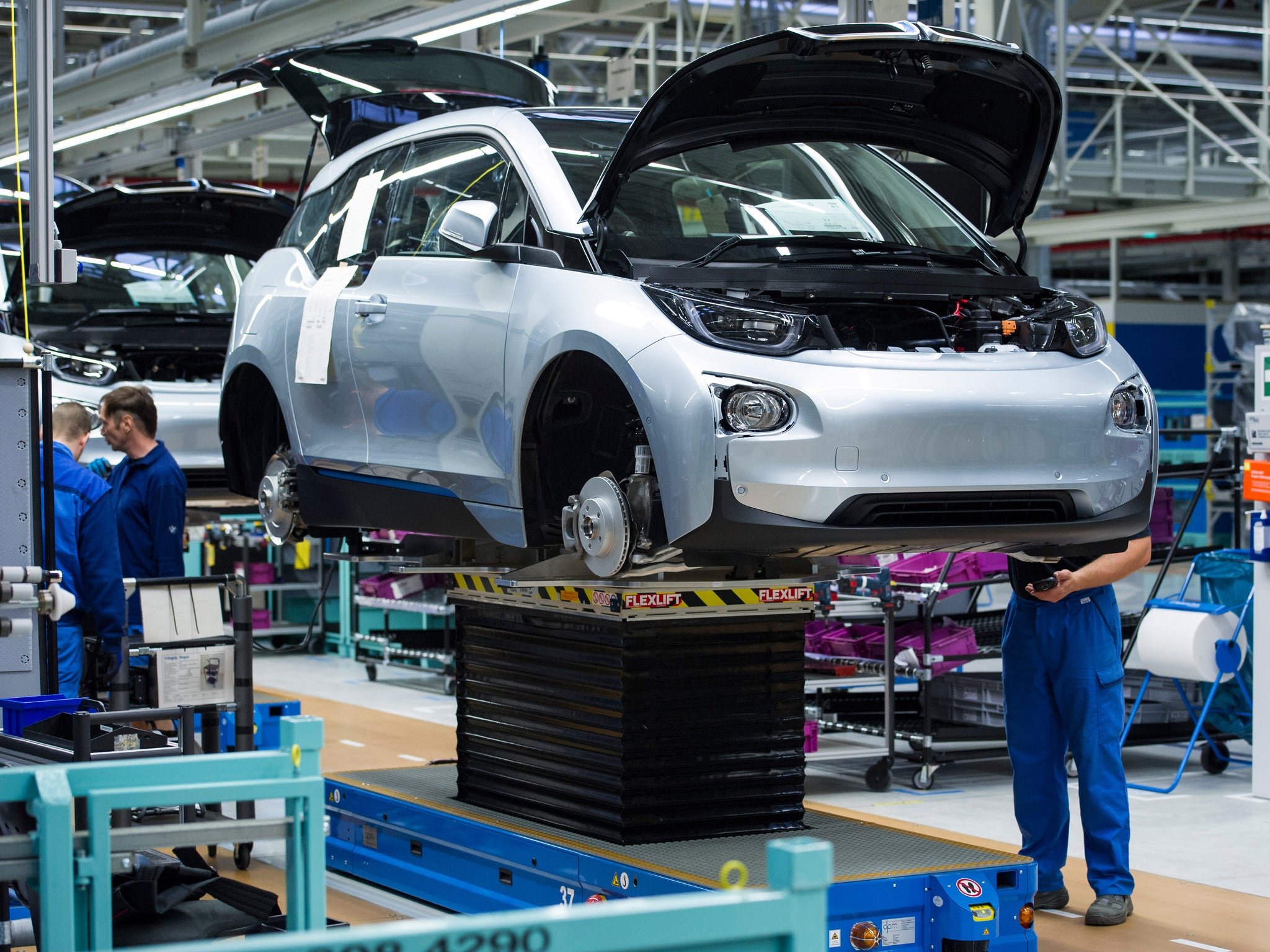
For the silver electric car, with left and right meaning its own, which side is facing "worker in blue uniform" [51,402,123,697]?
back

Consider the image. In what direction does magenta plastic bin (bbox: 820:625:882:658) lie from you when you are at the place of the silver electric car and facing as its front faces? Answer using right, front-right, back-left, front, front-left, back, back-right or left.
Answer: back-left

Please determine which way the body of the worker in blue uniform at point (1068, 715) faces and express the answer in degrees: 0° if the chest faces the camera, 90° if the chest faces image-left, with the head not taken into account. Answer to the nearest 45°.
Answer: approximately 45°

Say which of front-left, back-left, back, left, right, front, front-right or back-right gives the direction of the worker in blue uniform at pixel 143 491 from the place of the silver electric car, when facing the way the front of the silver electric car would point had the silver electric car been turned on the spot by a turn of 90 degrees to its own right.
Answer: right

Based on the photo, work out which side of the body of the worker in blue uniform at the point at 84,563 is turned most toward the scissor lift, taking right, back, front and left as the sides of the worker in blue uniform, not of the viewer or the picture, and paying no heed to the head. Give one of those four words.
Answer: right

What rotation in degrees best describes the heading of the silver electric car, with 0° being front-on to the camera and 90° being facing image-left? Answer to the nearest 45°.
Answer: approximately 315°
